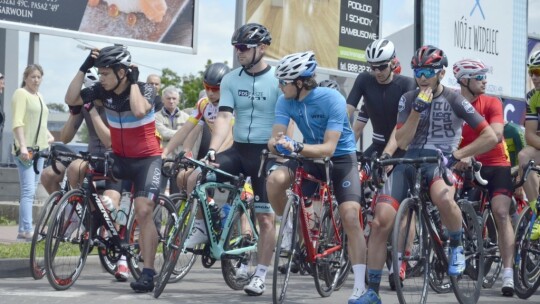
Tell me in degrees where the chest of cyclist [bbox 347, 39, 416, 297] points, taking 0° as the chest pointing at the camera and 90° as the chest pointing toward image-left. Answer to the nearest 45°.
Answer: approximately 0°

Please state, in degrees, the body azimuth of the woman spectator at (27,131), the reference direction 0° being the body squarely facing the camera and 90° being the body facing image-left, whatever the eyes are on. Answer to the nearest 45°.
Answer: approximately 315°

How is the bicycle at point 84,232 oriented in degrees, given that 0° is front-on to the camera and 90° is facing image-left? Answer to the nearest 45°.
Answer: approximately 45°

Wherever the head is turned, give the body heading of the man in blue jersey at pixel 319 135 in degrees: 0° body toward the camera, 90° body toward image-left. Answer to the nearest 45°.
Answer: approximately 45°

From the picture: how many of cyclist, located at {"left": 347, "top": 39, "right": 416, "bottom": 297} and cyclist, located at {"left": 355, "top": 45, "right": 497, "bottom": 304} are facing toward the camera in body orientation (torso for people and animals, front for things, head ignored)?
2

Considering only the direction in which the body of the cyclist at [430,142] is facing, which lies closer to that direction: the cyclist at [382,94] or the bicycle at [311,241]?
the bicycle
